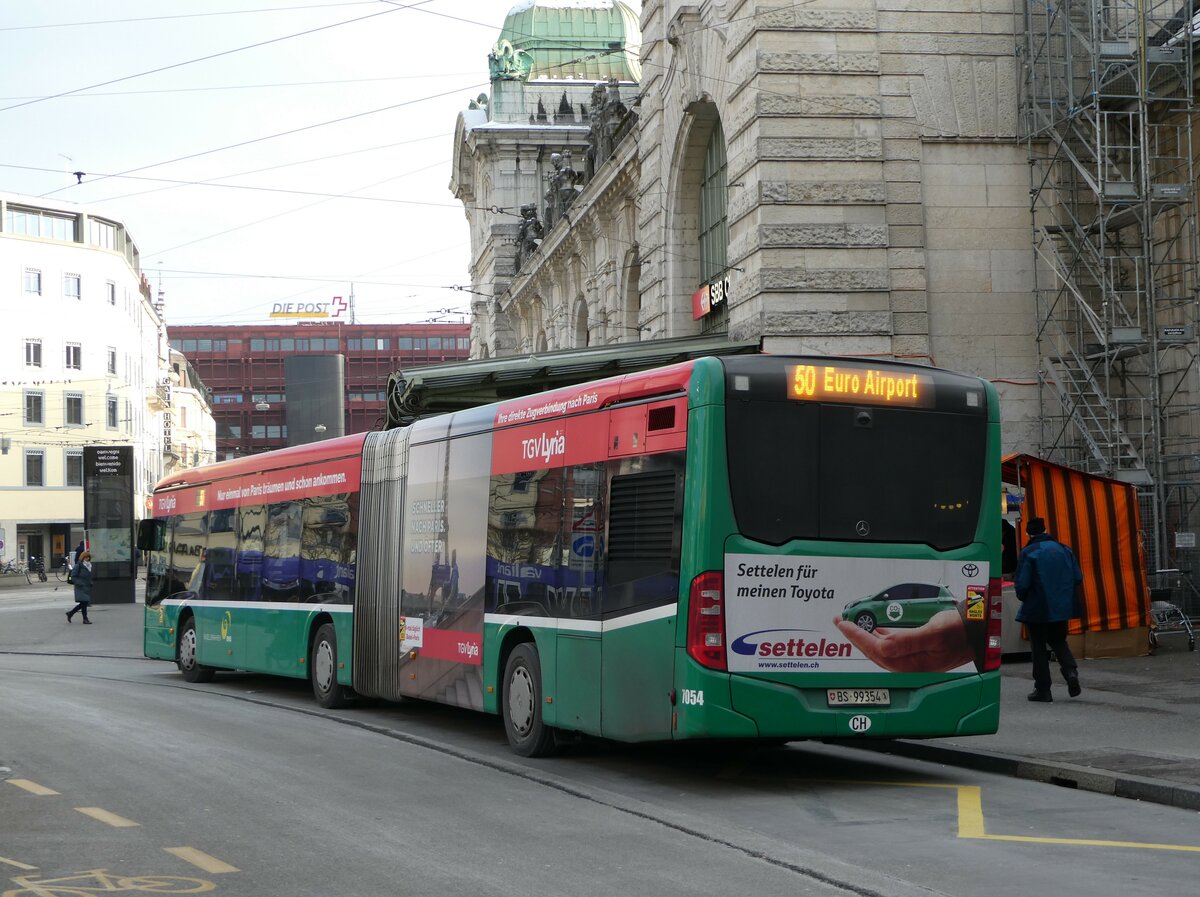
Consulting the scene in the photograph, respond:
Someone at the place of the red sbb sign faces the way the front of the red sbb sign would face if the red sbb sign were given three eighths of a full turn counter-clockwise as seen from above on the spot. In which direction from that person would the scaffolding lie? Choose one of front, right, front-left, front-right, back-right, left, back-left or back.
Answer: front-right

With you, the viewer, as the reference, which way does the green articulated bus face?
facing away from the viewer and to the left of the viewer
